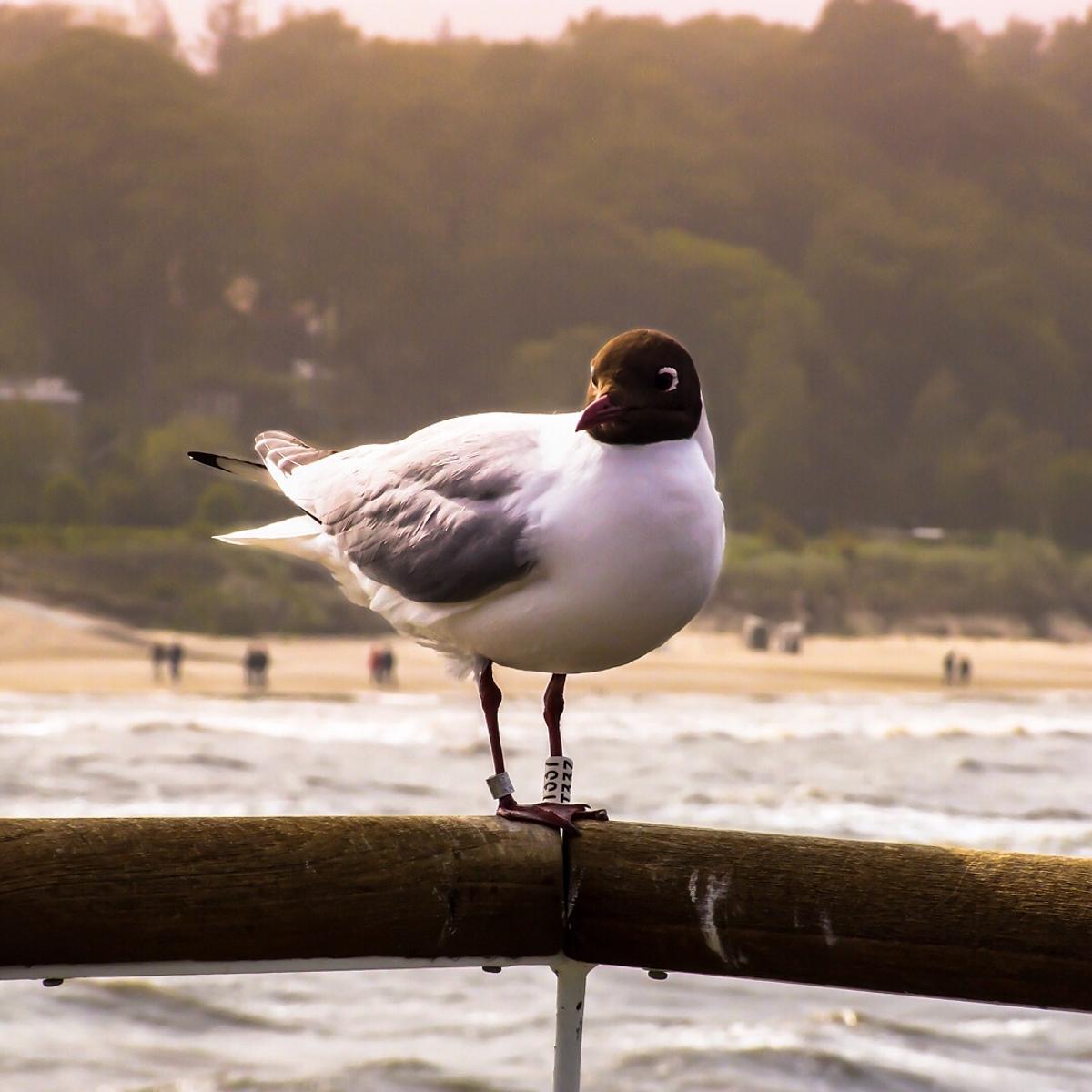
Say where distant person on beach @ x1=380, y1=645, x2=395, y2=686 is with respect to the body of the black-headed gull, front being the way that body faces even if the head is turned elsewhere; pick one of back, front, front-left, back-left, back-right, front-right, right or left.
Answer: back-left

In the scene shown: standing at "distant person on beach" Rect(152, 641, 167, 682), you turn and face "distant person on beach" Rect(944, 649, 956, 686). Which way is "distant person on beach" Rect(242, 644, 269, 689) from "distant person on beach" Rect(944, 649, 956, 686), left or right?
right

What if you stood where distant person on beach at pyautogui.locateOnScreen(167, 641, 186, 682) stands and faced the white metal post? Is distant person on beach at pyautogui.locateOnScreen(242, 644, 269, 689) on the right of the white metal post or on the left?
left

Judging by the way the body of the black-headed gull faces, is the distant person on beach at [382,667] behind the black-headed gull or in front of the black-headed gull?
behind

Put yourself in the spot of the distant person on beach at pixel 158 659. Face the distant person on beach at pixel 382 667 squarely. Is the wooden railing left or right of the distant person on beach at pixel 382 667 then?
right

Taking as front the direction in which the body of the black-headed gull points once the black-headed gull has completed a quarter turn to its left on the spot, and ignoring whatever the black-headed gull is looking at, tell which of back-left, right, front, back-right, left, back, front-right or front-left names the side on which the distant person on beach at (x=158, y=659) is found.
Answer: front-left

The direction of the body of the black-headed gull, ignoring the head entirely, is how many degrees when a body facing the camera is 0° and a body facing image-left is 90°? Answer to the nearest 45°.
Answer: approximately 315°

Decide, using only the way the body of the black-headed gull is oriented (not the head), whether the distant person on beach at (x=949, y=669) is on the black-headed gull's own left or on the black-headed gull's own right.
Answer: on the black-headed gull's own left

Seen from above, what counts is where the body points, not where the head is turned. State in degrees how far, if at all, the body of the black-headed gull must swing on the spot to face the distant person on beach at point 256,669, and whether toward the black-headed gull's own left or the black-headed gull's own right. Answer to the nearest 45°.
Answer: approximately 135° to the black-headed gull's own left
